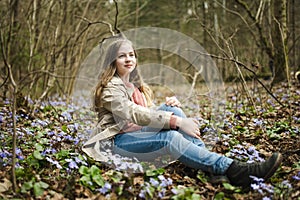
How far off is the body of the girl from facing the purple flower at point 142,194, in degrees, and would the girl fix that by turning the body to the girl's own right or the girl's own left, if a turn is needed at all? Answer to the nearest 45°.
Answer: approximately 45° to the girl's own right

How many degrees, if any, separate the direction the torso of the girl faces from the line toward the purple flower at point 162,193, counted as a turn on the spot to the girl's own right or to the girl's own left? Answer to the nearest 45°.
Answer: approximately 45° to the girl's own right

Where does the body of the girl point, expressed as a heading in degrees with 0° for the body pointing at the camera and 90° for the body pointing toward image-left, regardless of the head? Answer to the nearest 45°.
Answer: approximately 315°

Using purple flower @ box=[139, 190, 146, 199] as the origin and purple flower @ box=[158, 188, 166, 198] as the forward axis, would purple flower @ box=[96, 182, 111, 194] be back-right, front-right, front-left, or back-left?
back-left

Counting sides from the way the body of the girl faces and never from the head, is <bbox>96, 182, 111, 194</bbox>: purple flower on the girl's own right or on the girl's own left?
on the girl's own right
